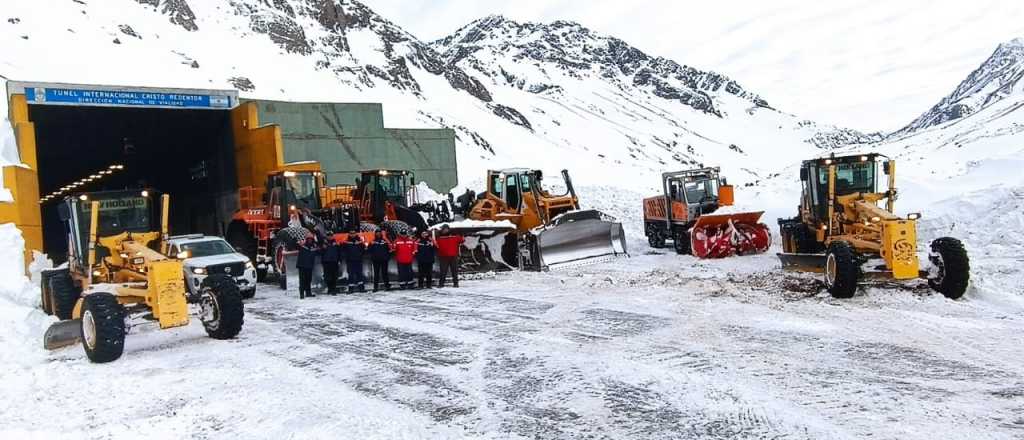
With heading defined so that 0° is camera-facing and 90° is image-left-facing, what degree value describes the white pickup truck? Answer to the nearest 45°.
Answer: approximately 315°

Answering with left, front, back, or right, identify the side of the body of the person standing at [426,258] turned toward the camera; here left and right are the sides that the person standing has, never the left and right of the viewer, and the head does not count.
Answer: front

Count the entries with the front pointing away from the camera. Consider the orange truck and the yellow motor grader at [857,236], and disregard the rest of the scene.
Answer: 0

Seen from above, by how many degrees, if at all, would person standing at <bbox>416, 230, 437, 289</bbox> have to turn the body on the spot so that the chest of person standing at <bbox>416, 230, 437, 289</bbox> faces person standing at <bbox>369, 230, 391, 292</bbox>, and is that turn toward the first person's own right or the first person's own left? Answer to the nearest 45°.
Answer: approximately 90° to the first person's own right

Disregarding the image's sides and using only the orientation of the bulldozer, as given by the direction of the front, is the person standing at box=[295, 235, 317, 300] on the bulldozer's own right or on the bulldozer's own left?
on the bulldozer's own right

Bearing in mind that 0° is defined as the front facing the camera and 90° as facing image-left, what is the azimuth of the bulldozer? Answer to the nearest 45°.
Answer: approximately 315°

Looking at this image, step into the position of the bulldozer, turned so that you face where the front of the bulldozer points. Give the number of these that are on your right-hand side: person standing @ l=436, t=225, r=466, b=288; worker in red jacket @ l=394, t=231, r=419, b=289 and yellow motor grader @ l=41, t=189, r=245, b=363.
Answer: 3

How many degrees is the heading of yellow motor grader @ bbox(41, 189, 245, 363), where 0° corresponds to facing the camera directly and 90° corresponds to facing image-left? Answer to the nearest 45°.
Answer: approximately 315°

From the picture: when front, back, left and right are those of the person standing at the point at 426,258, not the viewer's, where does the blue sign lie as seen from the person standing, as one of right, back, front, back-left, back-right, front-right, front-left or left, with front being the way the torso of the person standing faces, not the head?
back-right

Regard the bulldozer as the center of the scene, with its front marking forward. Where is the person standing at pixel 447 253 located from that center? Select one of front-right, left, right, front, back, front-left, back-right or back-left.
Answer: right

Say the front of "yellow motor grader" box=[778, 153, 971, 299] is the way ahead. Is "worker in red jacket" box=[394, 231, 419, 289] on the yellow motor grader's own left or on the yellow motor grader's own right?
on the yellow motor grader's own right

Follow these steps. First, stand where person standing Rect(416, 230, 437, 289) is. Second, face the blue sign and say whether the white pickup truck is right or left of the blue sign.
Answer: left

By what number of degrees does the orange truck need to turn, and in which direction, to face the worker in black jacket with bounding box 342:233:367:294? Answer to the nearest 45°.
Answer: approximately 90° to its right
